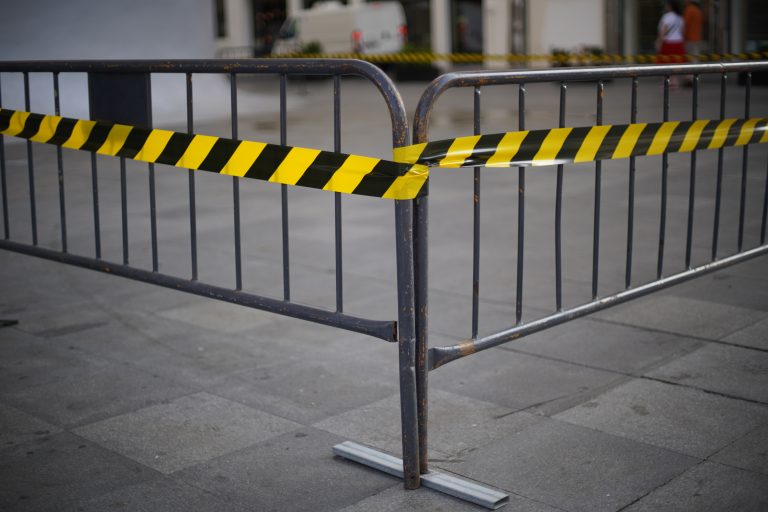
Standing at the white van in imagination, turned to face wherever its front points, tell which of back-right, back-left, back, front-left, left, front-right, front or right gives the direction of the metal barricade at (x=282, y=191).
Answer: back-left

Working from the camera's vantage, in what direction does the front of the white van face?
facing away from the viewer and to the left of the viewer

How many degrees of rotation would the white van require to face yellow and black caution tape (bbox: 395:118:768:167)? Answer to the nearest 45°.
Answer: approximately 135° to its left

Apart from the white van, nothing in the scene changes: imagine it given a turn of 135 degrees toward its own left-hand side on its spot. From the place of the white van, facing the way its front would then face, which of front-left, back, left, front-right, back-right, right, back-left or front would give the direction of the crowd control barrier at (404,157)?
front

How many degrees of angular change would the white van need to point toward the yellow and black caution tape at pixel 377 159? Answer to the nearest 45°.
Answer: approximately 135° to its left

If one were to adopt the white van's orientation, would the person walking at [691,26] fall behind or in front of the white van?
behind

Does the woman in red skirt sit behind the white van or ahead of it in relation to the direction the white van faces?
behind

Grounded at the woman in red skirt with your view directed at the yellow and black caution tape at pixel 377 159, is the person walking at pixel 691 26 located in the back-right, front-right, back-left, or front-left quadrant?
back-left
